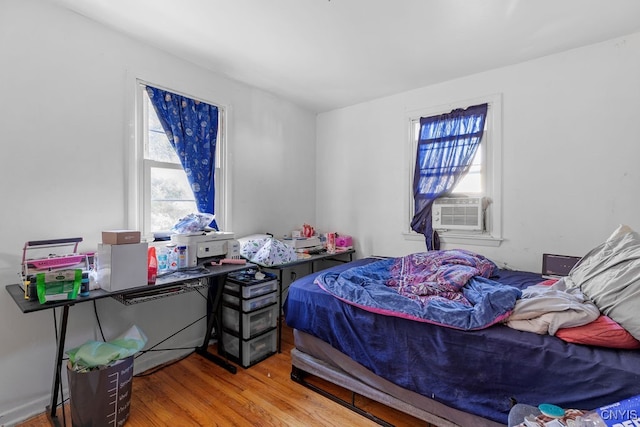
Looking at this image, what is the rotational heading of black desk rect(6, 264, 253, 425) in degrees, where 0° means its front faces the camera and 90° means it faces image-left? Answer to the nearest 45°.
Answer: approximately 315°

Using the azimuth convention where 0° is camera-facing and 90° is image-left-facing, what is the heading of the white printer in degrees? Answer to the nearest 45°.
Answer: approximately 315°

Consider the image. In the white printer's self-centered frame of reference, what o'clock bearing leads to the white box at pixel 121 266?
The white box is roughly at 3 o'clock from the white printer.

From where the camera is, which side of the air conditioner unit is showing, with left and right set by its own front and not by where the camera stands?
front

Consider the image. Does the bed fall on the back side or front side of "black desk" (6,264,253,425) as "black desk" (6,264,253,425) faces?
on the front side

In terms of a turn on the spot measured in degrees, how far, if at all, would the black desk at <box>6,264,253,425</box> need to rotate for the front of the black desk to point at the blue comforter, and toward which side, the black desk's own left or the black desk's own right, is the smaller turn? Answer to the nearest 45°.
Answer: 0° — it already faces it

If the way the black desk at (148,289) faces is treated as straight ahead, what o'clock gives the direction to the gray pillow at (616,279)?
The gray pillow is roughly at 12 o'clock from the black desk.

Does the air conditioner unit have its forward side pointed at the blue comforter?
yes

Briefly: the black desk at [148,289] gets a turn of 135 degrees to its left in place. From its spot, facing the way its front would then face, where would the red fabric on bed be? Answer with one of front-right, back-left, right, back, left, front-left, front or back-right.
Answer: back-right

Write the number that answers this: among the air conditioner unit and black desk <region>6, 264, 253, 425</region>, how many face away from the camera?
0

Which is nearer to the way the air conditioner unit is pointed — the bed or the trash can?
the bed

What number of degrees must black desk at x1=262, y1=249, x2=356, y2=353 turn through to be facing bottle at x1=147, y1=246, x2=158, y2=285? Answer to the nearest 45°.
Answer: approximately 90° to its right

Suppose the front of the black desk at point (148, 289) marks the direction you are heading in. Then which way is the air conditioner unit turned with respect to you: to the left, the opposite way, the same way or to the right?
to the right
